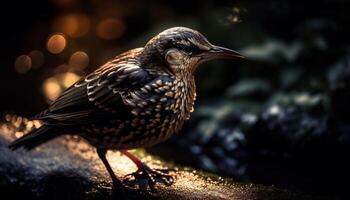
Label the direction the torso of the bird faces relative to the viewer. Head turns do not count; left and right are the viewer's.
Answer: facing to the right of the viewer
